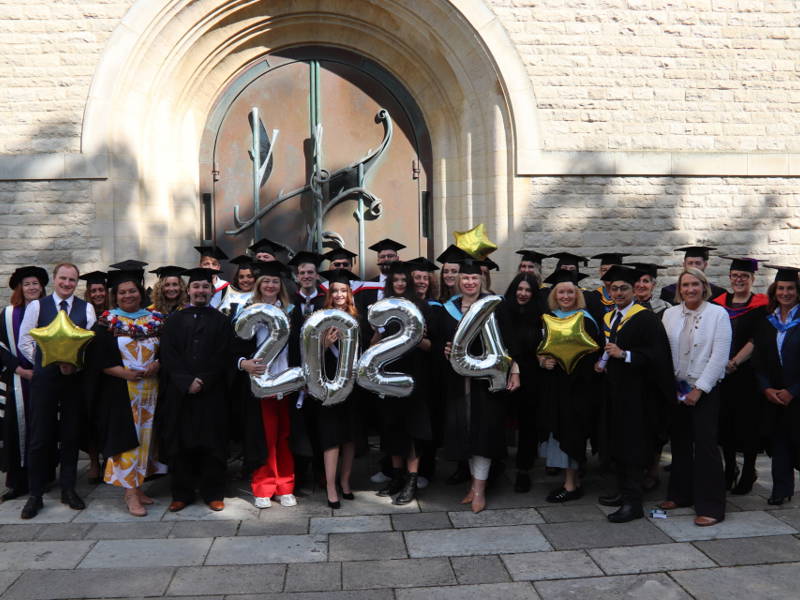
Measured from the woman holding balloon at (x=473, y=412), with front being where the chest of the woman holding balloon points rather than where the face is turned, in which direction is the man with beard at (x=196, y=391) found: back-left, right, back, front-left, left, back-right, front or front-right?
right

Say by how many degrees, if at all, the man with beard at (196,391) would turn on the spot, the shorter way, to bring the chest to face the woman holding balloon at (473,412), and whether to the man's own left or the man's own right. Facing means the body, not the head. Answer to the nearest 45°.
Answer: approximately 90° to the man's own left

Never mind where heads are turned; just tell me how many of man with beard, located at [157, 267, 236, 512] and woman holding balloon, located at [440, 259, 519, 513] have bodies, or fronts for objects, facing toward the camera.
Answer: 2

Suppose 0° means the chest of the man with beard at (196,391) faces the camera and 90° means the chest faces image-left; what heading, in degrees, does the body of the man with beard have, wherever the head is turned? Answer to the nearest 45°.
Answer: approximately 0°

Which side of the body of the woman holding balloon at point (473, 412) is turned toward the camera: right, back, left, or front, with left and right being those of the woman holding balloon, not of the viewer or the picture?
front
